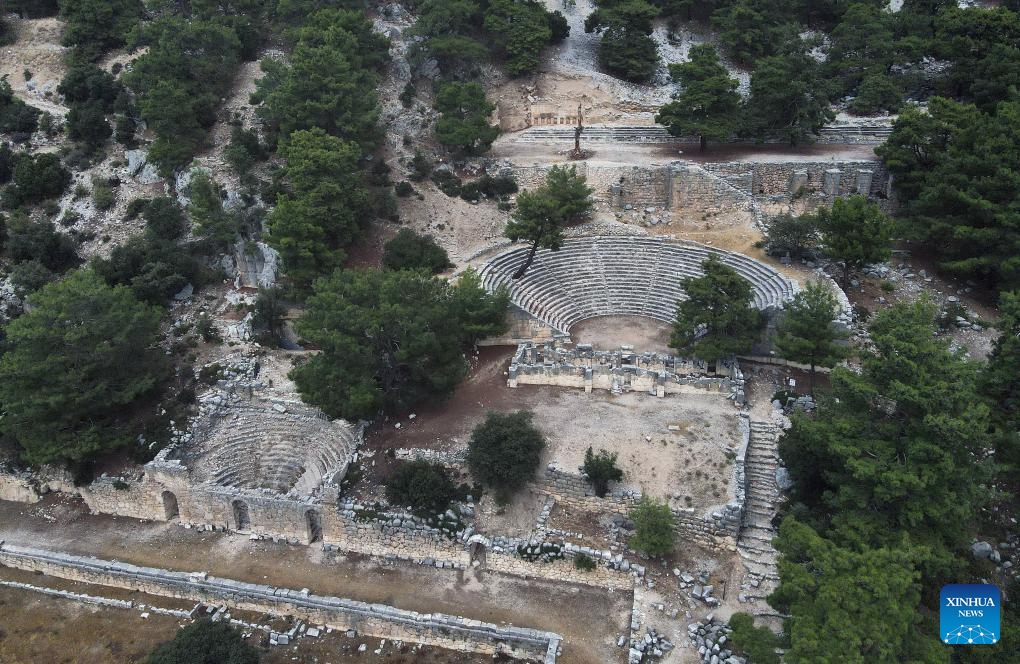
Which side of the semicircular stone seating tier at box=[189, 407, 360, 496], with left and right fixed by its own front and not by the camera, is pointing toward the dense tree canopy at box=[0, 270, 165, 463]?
right

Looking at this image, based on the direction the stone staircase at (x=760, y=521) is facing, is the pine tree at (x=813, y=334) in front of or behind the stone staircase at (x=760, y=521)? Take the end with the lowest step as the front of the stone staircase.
behind

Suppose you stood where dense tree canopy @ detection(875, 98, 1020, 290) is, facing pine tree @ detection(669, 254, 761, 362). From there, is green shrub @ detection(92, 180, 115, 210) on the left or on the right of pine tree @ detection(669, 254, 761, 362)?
right

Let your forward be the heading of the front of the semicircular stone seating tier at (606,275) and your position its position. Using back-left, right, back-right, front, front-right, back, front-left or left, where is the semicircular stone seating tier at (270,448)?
front-right

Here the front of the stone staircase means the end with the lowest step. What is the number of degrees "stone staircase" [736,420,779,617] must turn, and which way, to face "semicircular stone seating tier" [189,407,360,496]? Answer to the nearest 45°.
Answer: approximately 90° to its right

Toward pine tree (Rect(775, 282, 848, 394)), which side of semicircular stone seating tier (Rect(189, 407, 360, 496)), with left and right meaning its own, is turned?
left

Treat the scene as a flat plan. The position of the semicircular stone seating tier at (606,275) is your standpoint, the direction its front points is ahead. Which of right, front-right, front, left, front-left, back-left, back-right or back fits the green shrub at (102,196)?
right

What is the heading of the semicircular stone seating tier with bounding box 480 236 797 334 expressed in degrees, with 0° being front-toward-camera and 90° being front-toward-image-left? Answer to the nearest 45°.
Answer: approximately 0°

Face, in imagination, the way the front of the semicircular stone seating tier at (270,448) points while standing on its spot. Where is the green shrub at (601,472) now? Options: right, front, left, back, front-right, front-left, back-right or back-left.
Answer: front-left
